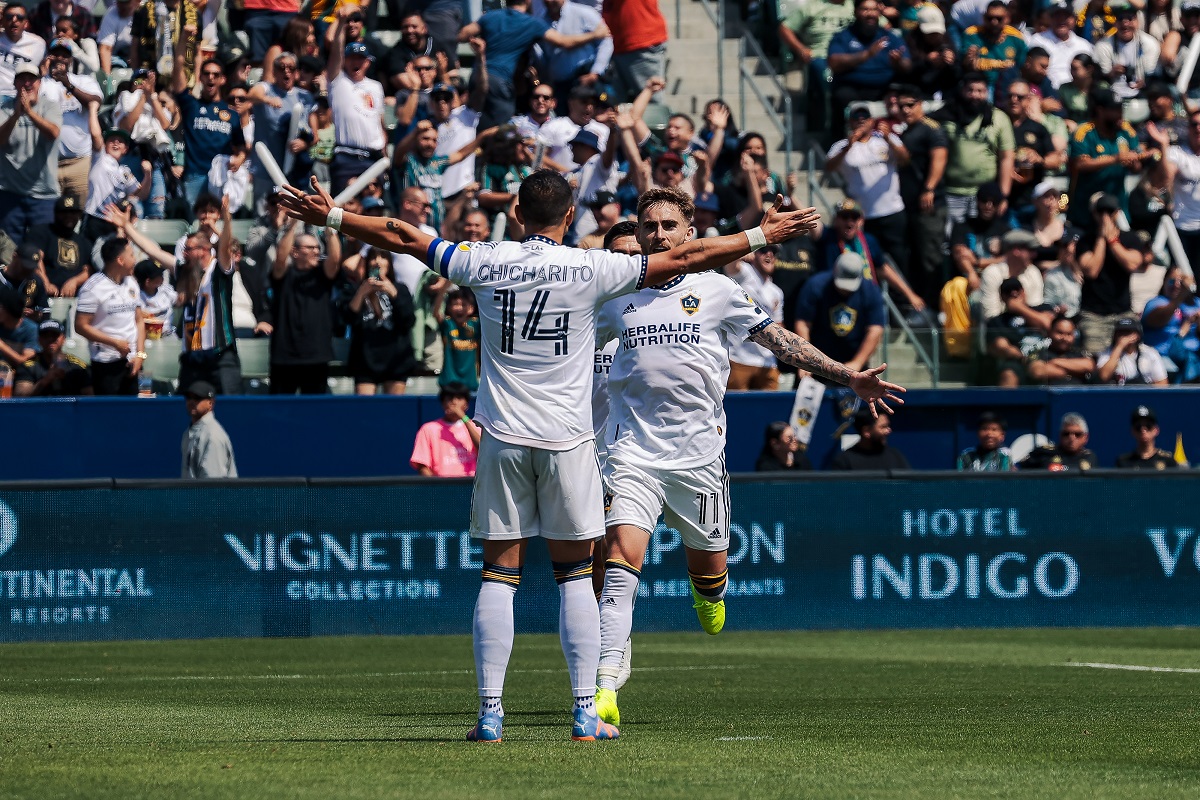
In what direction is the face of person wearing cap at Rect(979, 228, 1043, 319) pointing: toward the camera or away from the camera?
toward the camera

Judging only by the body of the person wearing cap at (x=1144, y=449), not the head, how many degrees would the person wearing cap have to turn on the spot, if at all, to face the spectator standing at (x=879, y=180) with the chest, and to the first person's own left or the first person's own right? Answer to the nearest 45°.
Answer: approximately 135° to the first person's own right

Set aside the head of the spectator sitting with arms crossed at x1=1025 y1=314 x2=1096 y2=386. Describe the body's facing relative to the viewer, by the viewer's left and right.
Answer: facing the viewer

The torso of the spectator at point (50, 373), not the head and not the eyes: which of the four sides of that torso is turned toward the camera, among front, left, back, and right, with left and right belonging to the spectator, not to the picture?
front

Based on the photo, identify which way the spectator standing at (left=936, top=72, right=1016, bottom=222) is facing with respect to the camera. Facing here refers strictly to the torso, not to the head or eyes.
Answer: toward the camera

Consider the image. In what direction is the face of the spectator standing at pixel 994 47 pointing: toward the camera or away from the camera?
toward the camera

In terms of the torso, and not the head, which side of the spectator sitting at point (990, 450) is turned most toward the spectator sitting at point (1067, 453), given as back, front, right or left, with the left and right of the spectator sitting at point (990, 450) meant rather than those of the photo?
left

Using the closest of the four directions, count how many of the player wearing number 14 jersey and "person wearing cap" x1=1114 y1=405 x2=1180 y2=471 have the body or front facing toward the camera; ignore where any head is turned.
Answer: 1

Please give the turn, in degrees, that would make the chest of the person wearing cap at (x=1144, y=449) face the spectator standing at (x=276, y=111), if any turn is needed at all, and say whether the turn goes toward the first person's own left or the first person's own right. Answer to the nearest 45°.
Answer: approximately 90° to the first person's own right

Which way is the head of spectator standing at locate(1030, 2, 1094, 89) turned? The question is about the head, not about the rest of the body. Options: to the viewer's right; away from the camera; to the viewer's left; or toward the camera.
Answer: toward the camera

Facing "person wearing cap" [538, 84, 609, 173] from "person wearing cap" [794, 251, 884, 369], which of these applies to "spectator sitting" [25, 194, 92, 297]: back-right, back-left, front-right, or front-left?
front-left

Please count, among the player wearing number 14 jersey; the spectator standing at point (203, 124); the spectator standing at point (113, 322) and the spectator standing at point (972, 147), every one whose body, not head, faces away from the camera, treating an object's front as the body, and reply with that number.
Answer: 1

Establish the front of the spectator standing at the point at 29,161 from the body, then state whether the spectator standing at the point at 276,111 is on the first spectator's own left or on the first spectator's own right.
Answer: on the first spectator's own left

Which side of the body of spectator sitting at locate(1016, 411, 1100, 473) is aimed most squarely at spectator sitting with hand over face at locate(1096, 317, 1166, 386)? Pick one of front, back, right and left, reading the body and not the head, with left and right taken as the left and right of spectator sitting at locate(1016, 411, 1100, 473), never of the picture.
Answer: back

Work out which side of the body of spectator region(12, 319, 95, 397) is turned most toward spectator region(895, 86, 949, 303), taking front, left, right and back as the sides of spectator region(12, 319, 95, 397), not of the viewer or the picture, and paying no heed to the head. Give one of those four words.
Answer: left

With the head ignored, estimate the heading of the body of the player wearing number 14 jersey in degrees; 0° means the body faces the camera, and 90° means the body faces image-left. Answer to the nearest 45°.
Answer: approximately 180°

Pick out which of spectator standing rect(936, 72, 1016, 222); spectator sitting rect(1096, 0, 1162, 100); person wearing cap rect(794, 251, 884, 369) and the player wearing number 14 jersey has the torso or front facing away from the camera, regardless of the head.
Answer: the player wearing number 14 jersey

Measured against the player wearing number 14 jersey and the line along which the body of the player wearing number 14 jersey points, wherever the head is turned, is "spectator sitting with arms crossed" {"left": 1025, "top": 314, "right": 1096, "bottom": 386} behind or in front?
in front

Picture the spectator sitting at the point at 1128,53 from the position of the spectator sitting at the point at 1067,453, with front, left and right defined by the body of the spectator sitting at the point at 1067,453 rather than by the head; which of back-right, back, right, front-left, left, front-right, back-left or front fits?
back

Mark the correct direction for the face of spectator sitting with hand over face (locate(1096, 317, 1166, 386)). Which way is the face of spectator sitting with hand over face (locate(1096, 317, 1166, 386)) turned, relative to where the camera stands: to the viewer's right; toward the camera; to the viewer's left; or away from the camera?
toward the camera

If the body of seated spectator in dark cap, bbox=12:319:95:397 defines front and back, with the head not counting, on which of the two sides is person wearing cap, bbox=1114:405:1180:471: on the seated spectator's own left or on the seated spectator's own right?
on the seated spectator's own left
